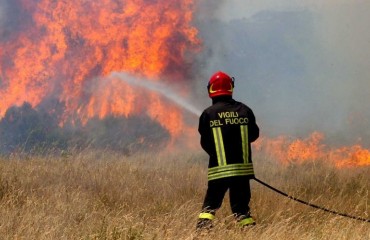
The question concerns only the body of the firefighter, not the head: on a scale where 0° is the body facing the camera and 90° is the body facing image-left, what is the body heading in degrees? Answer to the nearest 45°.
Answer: approximately 180°
